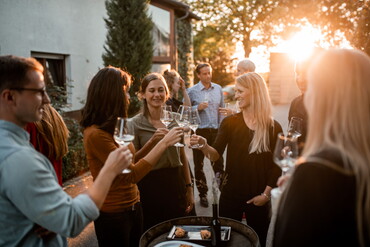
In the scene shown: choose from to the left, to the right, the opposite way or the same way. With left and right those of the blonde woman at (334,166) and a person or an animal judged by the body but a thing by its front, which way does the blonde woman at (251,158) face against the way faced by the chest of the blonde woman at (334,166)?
to the left

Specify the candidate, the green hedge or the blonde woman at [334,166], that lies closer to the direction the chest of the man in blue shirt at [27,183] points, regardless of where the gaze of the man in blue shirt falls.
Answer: the blonde woman

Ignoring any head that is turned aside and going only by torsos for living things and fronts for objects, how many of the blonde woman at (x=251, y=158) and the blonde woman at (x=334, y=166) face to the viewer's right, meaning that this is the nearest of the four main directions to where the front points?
0

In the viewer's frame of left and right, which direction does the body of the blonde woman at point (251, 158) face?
facing the viewer and to the left of the viewer

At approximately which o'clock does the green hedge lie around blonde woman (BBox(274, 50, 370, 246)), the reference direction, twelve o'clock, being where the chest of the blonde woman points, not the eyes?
The green hedge is roughly at 12 o'clock from the blonde woman.

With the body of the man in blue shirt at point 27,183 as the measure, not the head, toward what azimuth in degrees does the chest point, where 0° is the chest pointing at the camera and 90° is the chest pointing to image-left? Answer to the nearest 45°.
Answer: approximately 270°

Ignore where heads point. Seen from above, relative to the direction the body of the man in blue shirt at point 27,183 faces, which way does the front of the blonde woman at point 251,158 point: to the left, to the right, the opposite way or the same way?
the opposite way

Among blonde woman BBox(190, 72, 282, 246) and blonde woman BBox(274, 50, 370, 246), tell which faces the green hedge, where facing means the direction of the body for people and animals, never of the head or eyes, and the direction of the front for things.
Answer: blonde woman BBox(274, 50, 370, 246)

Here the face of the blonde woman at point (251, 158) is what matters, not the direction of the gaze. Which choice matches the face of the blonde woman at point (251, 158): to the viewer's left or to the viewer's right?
to the viewer's left

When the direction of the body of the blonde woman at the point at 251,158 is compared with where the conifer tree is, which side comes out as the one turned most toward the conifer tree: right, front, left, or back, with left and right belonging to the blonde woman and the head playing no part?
right

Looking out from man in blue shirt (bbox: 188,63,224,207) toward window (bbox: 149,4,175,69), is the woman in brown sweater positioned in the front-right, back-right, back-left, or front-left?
back-left

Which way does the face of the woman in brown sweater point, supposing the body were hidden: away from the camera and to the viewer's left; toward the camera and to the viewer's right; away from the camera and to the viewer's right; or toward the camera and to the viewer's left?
away from the camera and to the viewer's right

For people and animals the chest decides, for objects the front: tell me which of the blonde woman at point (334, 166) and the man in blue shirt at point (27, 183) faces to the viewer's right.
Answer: the man in blue shirt

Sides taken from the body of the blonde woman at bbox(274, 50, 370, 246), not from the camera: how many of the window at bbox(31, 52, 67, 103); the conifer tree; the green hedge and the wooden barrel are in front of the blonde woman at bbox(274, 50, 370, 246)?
4

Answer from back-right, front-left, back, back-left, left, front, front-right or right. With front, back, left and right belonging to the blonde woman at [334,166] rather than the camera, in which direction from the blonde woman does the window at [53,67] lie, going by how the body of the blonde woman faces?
front

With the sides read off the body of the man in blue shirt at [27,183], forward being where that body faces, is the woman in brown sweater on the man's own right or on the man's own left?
on the man's own left

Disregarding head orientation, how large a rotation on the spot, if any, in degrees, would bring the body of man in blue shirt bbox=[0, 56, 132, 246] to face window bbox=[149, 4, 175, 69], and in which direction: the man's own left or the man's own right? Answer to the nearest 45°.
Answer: approximately 90° to the man's own left

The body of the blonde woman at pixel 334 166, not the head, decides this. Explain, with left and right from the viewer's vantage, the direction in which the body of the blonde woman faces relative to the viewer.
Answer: facing away from the viewer and to the left of the viewer

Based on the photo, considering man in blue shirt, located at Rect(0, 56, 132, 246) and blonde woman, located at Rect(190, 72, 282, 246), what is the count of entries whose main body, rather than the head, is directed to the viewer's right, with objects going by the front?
1
